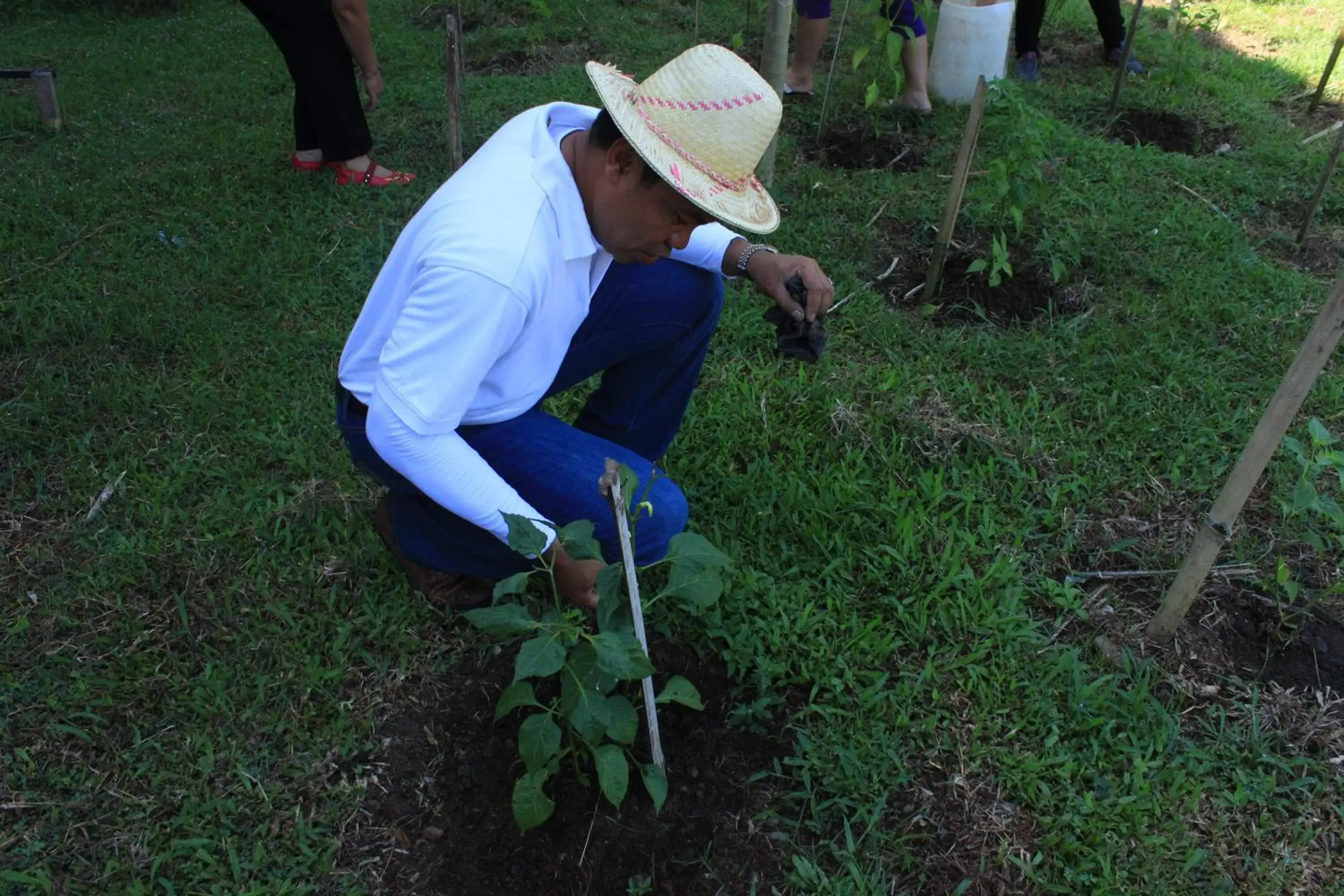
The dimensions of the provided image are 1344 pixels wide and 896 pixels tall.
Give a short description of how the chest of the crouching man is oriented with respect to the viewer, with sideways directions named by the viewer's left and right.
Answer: facing to the right of the viewer

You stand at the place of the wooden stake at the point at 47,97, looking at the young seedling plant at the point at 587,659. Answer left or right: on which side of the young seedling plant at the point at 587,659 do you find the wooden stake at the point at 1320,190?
left

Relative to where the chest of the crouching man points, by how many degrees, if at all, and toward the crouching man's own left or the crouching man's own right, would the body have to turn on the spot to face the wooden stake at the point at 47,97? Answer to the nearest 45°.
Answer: approximately 135° to the crouching man's own left

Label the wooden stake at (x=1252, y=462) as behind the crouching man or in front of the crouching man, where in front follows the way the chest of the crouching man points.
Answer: in front

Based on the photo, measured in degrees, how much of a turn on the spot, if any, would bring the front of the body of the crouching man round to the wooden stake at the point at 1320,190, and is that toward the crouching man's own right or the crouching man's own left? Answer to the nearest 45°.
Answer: approximately 45° to the crouching man's own left

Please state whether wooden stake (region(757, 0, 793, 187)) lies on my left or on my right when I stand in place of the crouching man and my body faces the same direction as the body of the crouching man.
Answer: on my left

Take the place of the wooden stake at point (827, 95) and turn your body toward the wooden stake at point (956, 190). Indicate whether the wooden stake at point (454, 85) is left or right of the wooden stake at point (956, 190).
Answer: right

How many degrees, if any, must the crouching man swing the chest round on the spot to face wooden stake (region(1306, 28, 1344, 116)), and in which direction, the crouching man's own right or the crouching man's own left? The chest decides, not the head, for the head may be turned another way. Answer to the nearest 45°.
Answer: approximately 45° to the crouching man's own left

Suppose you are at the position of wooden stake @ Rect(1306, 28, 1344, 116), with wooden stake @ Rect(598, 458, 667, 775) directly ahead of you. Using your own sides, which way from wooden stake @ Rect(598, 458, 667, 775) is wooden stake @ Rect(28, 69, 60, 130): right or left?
right

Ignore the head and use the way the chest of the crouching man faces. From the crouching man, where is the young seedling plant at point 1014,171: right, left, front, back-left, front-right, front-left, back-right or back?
front-left
